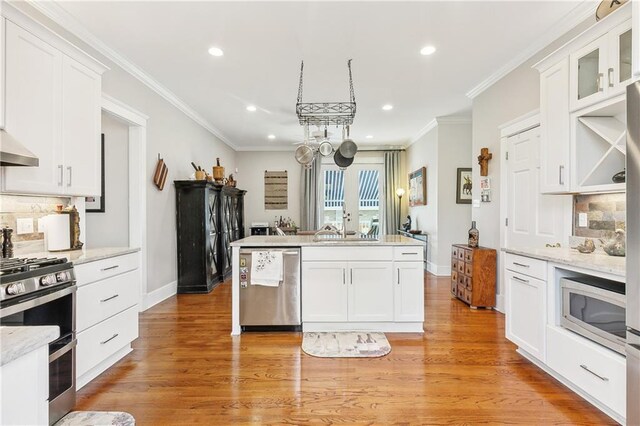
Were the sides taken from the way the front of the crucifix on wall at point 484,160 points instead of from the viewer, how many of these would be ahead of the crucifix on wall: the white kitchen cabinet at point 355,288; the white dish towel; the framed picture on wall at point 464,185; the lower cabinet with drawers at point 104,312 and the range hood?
4

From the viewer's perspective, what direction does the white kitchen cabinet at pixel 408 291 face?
toward the camera

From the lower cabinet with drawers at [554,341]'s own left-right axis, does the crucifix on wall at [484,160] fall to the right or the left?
on its right

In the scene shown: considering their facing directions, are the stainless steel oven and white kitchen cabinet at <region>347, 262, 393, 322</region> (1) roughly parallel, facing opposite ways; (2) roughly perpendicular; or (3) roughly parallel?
roughly perpendicular

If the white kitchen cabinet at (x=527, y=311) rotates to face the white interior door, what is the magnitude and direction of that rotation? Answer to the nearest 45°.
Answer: approximately 135° to its right

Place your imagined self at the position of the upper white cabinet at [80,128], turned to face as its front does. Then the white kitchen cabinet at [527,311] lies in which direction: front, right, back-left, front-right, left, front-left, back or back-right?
front

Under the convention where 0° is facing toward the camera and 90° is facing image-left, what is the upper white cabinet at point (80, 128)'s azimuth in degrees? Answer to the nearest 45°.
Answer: approximately 315°

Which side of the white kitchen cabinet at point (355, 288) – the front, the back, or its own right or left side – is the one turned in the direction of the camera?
front

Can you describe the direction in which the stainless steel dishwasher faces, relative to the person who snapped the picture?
facing the viewer

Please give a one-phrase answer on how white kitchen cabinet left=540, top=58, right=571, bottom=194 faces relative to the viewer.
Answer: facing the viewer and to the left of the viewer

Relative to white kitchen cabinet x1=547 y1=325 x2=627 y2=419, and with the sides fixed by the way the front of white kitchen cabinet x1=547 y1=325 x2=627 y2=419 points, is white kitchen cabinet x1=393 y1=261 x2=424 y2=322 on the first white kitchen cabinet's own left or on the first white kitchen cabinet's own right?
on the first white kitchen cabinet's own right

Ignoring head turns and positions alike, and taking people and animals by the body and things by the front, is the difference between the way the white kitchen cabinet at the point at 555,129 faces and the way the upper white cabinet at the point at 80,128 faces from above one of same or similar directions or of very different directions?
very different directions

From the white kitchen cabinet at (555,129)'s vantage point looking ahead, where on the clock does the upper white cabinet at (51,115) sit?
The upper white cabinet is roughly at 12 o'clock from the white kitchen cabinet.

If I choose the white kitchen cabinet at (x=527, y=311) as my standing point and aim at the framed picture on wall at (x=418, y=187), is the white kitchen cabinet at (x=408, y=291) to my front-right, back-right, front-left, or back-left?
front-left

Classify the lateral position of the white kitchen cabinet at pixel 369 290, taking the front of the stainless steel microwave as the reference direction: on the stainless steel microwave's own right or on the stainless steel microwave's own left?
on the stainless steel microwave's own right

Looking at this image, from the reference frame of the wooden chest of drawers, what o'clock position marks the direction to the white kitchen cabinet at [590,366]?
The white kitchen cabinet is roughly at 10 o'clock from the wooden chest of drawers.

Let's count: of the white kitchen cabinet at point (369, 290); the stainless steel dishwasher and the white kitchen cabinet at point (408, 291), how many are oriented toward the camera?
3

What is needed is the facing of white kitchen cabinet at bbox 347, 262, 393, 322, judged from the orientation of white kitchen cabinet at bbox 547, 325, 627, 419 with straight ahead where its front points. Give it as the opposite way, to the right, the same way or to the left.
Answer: to the left

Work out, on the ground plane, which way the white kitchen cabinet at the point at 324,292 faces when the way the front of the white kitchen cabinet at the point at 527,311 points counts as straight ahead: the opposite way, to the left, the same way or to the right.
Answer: to the left

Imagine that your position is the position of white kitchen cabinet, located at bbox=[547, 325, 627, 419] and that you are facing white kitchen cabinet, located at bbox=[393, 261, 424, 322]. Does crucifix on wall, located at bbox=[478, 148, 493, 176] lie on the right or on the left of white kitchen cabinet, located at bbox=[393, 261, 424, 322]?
right
